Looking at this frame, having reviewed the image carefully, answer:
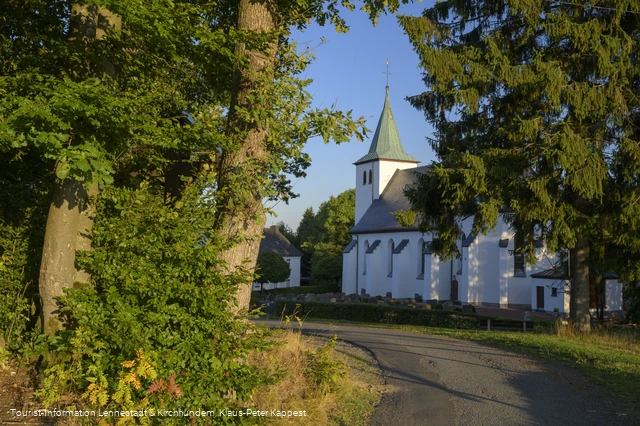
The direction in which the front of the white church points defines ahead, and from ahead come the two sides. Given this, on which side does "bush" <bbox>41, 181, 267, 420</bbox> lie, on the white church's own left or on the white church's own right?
on the white church's own left

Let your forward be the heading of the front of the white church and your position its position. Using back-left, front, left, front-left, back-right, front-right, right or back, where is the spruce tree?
back-left

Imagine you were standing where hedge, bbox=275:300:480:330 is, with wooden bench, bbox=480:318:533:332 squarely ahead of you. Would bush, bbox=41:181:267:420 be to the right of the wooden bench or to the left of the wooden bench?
right

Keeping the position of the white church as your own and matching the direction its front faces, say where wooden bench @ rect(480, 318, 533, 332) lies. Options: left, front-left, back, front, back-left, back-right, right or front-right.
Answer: back-left

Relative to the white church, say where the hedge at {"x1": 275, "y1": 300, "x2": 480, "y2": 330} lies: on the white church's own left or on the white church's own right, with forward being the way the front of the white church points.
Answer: on the white church's own left

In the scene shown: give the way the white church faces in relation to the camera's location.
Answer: facing away from the viewer and to the left of the viewer
